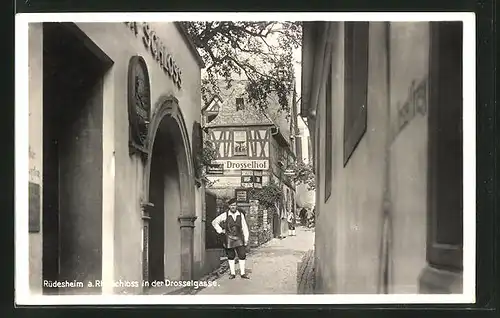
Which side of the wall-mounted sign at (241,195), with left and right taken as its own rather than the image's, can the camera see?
front

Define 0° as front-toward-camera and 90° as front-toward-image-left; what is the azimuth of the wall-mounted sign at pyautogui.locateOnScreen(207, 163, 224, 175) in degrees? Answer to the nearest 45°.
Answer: approximately 0°

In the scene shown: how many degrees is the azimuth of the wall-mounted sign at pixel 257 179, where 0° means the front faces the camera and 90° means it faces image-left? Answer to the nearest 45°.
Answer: approximately 0°

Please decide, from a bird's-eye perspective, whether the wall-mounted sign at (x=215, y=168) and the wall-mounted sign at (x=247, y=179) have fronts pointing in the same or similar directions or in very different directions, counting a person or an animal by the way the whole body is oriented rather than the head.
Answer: same or similar directions

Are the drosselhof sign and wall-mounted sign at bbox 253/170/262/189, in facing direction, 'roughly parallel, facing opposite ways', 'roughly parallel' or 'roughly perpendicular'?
roughly parallel

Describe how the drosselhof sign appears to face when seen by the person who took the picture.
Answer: facing the viewer
